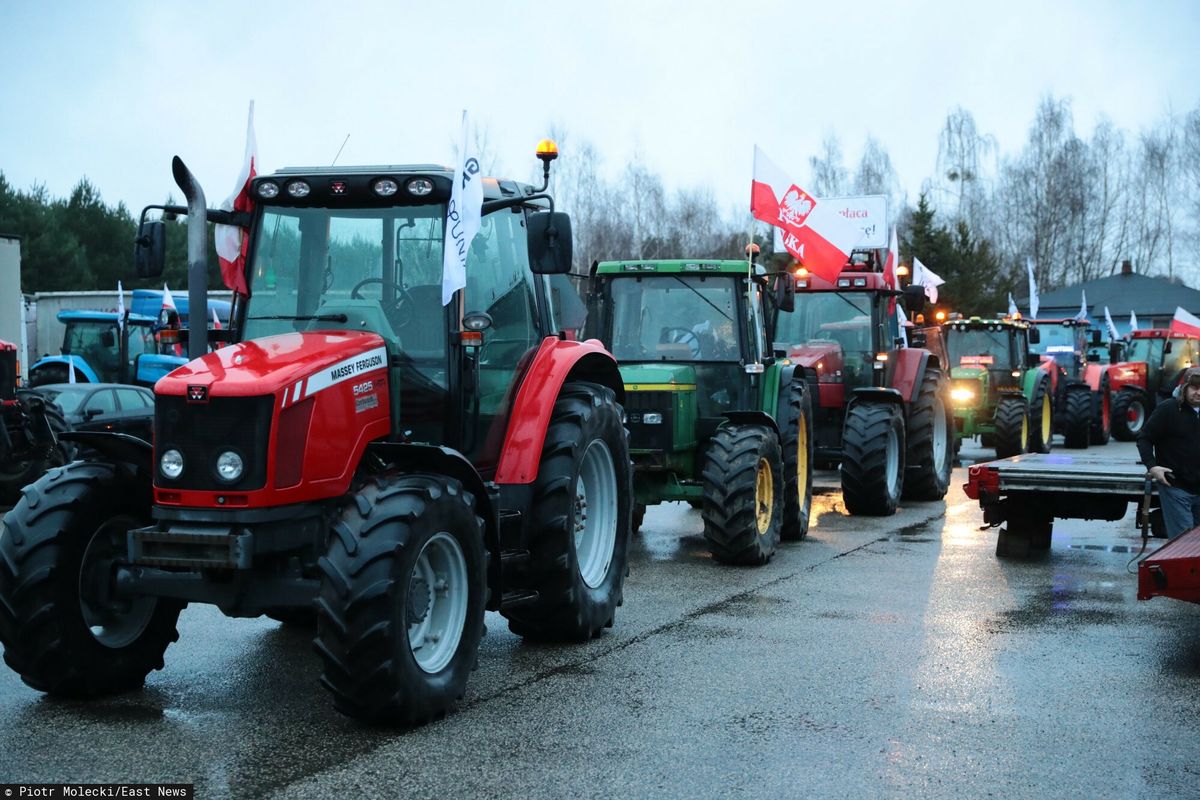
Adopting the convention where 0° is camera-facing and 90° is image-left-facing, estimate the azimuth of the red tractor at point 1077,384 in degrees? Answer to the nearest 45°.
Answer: approximately 45°

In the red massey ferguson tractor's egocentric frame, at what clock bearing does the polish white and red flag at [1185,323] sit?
The polish white and red flag is roughly at 6 o'clock from the red massey ferguson tractor.

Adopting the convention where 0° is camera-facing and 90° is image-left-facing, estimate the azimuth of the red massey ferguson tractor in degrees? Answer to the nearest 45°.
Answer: approximately 45°

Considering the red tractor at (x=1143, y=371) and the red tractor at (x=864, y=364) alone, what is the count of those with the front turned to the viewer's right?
0

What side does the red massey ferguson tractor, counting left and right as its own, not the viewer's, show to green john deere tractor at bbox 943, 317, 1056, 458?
back

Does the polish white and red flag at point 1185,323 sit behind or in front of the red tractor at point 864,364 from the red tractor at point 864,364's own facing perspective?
behind

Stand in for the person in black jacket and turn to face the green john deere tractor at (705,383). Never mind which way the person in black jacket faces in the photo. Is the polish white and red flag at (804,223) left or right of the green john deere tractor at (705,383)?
right

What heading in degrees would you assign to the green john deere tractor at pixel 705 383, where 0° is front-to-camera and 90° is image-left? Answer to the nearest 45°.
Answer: approximately 45°

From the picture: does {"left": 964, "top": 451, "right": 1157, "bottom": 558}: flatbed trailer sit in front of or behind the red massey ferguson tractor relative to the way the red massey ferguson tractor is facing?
behind

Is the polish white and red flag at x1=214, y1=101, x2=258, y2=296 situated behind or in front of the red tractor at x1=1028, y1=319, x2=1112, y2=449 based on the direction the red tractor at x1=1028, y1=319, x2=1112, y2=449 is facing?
in front

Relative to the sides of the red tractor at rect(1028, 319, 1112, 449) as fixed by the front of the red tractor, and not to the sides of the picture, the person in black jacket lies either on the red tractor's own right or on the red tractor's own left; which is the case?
on the red tractor's own left

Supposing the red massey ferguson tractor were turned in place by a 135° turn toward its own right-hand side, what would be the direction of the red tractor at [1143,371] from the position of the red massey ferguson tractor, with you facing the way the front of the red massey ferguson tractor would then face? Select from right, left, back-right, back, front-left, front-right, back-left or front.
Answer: front-right

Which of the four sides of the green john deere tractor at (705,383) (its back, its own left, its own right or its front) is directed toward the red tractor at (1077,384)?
back

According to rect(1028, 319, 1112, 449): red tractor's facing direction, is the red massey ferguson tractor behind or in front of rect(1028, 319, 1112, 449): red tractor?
in front
